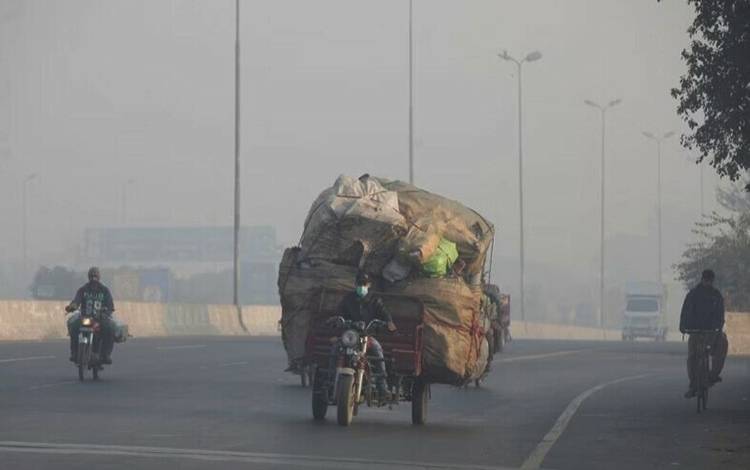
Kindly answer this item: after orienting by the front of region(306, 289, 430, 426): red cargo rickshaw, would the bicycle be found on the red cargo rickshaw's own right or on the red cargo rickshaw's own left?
on the red cargo rickshaw's own left

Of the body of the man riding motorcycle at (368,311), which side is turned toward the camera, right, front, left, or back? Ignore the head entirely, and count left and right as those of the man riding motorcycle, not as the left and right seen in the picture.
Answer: front

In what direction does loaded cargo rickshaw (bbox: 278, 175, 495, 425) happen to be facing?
toward the camera
